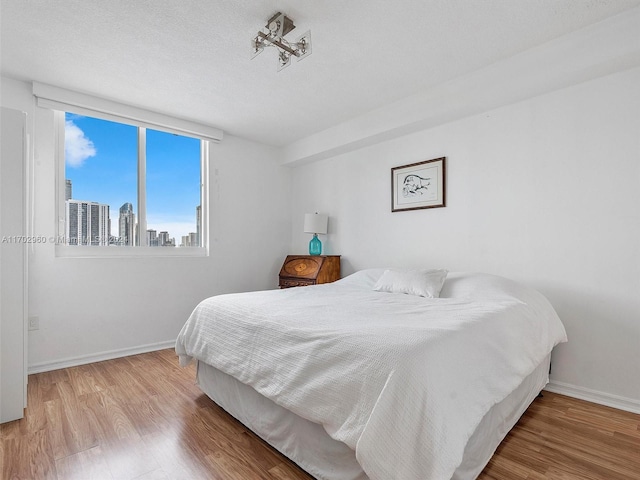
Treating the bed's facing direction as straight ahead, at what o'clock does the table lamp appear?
The table lamp is roughly at 4 o'clock from the bed.

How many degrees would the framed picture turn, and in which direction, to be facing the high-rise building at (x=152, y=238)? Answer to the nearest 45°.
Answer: approximately 45° to its right

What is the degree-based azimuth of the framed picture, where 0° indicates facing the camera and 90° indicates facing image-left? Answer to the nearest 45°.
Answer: approximately 45°

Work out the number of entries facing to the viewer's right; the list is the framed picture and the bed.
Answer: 0

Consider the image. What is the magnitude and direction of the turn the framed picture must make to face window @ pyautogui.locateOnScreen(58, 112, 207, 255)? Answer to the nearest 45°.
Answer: approximately 45° to its right

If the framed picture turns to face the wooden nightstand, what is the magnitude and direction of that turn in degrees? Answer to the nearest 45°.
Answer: approximately 45° to its right

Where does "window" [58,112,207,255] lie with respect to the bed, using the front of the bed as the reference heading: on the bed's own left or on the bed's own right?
on the bed's own right

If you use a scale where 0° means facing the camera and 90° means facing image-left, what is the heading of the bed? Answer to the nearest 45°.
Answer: approximately 45°

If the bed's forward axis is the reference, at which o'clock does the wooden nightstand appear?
The wooden nightstand is roughly at 4 o'clock from the bed.

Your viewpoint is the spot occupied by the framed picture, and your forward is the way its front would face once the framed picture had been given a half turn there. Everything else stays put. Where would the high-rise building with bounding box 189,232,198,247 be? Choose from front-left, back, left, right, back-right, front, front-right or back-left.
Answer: back-left

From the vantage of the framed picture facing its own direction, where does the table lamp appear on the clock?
The table lamp is roughly at 2 o'clock from the framed picture.

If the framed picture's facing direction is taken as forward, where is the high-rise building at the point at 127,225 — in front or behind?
in front

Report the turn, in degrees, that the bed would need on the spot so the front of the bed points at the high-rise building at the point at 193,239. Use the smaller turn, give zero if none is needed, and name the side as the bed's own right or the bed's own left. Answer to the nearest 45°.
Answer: approximately 90° to the bed's own right
